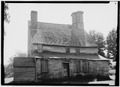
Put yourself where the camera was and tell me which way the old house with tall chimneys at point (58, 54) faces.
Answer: facing the viewer
